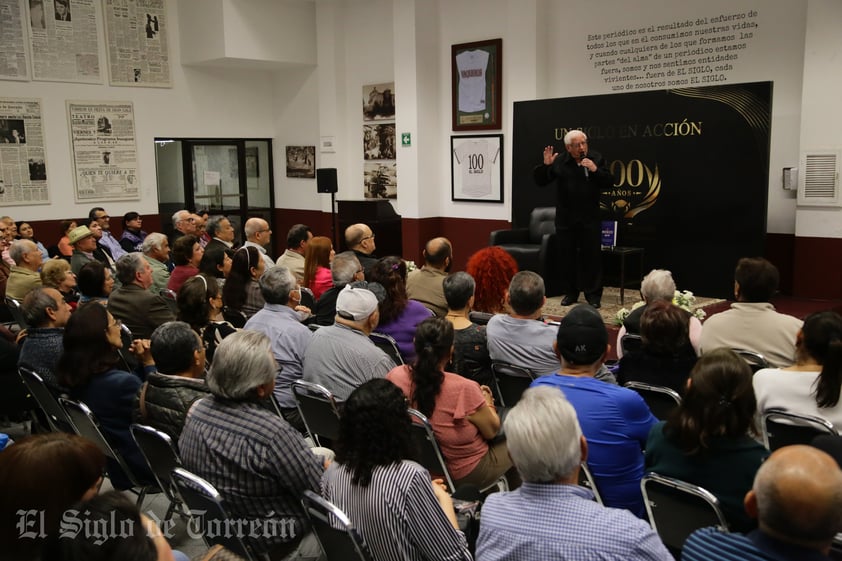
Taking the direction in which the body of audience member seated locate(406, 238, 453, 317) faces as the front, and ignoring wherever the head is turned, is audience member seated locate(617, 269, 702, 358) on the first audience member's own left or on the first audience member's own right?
on the first audience member's own right

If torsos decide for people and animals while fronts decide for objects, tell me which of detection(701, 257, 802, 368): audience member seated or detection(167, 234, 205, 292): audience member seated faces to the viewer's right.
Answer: detection(167, 234, 205, 292): audience member seated

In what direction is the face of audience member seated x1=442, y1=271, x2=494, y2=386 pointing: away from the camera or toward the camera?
away from the camera

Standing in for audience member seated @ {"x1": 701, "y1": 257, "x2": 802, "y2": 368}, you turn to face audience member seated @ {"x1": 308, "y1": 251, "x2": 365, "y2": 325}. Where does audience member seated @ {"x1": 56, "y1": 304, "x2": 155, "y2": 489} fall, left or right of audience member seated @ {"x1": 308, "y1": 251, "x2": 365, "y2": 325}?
left

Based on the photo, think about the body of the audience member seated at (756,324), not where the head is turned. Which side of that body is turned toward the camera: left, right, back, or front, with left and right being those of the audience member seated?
back

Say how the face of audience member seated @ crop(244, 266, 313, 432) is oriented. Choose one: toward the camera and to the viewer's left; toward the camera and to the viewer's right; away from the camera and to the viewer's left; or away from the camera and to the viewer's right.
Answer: away from the camera and to the viewer's right

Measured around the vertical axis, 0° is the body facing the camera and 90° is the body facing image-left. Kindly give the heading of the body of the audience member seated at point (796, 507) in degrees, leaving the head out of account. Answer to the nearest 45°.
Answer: approximately 180°

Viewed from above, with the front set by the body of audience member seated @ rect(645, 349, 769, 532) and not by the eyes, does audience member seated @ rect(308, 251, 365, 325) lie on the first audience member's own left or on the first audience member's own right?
on the first audience member's own left

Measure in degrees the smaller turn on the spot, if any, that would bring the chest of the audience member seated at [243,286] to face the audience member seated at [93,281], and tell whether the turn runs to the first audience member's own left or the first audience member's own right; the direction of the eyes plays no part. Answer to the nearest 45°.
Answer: approximately 135° to the first audience member's own left

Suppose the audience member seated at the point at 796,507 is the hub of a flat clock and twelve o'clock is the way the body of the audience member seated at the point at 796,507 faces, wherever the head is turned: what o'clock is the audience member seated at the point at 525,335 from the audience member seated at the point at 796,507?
the audience member seated at the point at 525,335 is roughly at 11 o'clock from the audience member seated at the point at 796,507.

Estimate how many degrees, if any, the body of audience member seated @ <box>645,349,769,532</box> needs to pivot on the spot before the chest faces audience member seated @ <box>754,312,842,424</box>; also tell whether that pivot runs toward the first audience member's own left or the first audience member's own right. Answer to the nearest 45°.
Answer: approximately 45° to the first audience member's own right

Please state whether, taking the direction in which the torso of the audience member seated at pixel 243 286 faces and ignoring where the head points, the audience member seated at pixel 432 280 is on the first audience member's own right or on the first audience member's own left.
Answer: on the first audience member's own right

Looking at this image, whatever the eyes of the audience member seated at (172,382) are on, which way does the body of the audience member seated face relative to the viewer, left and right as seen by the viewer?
facing away from the viewer and to the right of the viewer

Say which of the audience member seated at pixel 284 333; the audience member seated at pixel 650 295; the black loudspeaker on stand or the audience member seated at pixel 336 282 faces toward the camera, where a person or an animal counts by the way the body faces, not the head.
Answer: the black loudspeaker on stand

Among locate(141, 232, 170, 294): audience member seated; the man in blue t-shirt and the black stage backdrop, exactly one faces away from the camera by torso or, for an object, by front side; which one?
the man in blue t-shirt

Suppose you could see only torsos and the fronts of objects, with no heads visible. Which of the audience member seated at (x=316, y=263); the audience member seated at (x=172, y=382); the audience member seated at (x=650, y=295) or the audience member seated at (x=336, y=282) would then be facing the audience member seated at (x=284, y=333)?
the audience member seated at (x=172, y=382)

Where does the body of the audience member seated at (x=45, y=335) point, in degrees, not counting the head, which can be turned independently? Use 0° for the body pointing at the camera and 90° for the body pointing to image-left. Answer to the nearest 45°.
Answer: approximately 225°

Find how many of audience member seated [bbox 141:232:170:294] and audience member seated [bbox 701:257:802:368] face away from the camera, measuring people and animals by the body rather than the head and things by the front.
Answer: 1
